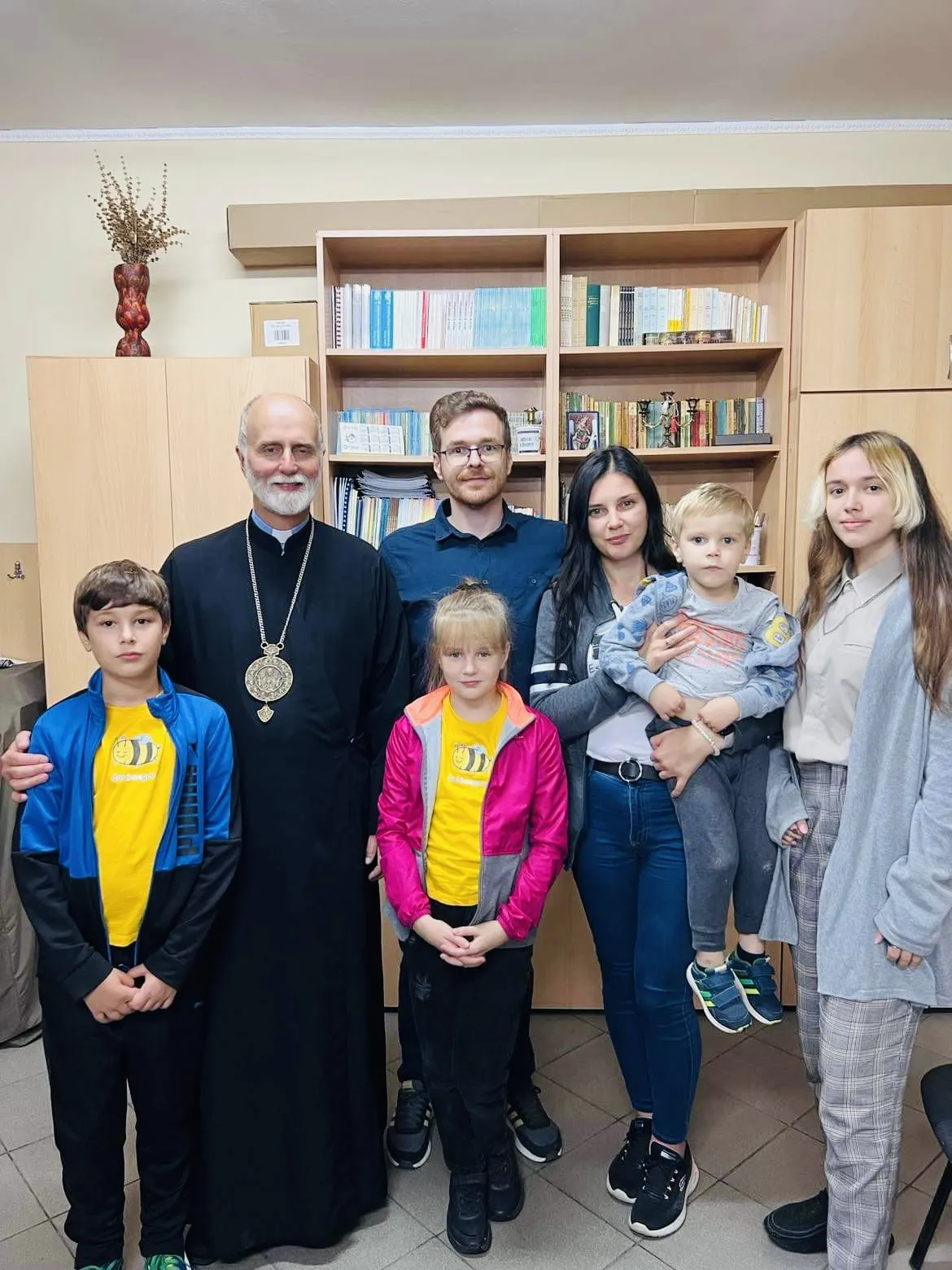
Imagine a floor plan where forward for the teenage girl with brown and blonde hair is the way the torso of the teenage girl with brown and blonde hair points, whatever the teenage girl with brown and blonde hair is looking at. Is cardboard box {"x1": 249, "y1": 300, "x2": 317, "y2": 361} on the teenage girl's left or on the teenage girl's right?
on the teenage girl's right

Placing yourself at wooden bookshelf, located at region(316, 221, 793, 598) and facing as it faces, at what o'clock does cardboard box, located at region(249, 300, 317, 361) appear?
The cardboard box is roughly at 3 o'clock from the wooden bookshelf.

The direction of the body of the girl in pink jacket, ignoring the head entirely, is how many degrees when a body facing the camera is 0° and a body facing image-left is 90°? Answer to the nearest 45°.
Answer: approximately 0°

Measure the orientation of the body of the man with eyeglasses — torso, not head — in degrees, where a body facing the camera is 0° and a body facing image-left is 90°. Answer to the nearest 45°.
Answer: approximately 0°

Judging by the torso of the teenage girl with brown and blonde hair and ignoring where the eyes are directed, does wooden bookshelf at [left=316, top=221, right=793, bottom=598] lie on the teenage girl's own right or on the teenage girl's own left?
on the teenage girl's own right

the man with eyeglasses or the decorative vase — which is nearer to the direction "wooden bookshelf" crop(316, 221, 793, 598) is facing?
the man with eyeglasses
